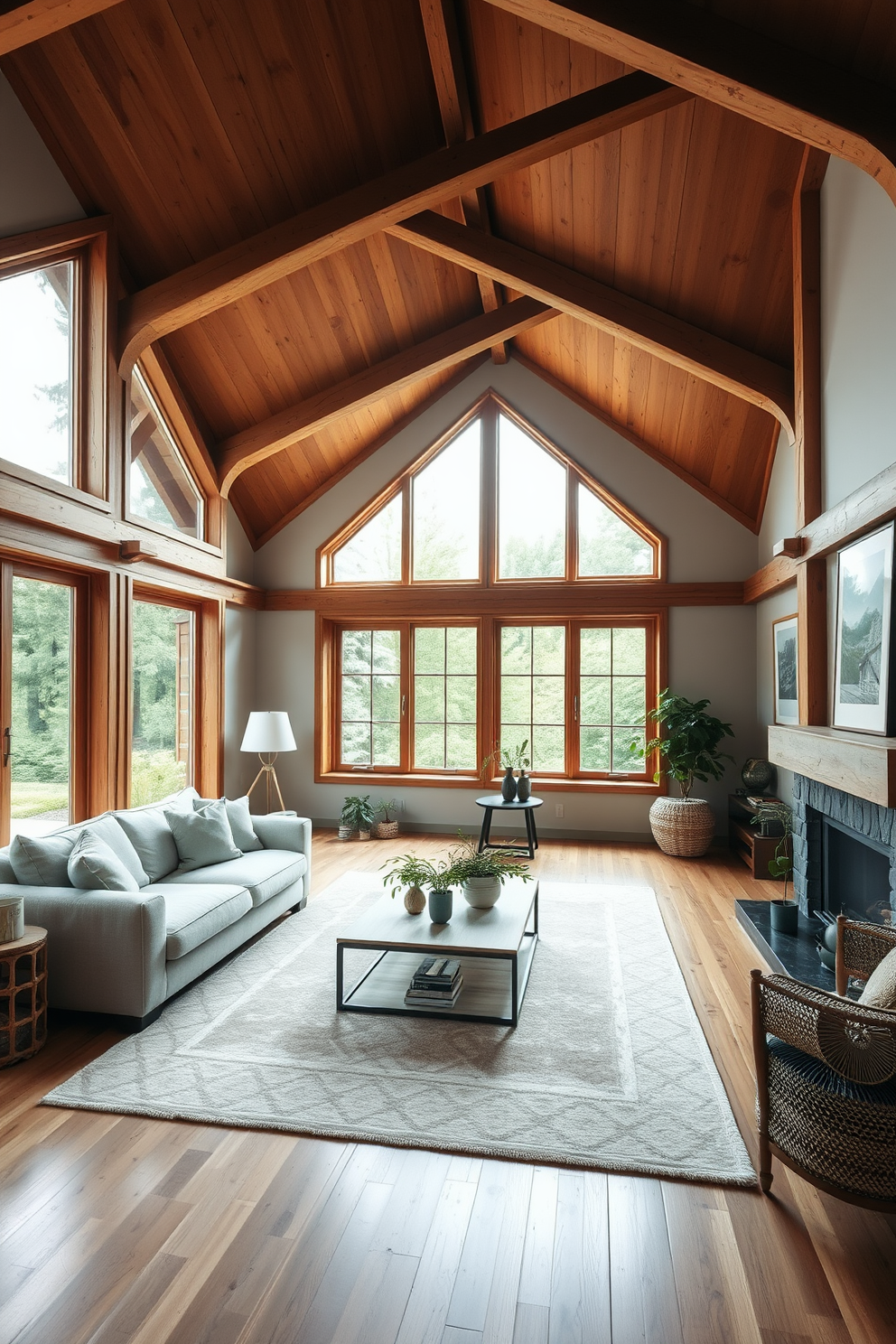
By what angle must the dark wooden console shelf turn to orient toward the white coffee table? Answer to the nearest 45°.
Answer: approximately 90° to its left

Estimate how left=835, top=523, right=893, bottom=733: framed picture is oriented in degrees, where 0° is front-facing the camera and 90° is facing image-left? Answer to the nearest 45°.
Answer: approximately 45°

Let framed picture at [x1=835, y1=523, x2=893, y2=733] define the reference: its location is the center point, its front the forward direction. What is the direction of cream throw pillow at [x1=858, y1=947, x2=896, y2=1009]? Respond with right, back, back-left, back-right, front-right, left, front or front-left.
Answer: front-left

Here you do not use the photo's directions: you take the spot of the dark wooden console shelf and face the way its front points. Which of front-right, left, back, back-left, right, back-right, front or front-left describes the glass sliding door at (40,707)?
front-left

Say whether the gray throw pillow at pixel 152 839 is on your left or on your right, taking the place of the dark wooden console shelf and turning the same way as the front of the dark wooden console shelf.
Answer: on your left

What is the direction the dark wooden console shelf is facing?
to the viewer's left

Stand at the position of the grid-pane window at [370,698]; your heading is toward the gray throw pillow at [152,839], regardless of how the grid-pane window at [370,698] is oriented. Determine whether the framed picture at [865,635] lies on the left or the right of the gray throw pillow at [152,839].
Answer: left

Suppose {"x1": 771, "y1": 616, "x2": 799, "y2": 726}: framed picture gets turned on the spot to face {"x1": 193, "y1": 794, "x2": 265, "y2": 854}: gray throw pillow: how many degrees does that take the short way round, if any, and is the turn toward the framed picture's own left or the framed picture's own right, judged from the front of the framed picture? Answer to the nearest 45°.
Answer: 0° — it already faces it

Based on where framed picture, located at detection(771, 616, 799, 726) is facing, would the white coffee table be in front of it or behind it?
in front

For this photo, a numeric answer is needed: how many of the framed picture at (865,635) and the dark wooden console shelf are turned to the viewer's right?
0

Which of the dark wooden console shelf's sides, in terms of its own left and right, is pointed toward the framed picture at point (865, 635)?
left

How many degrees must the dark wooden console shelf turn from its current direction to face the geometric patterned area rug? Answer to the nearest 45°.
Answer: approximately 90° to its left
